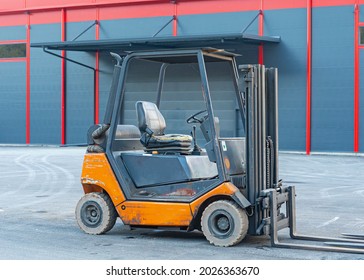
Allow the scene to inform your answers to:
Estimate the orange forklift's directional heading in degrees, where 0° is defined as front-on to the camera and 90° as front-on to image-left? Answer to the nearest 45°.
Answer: approximately 315°
